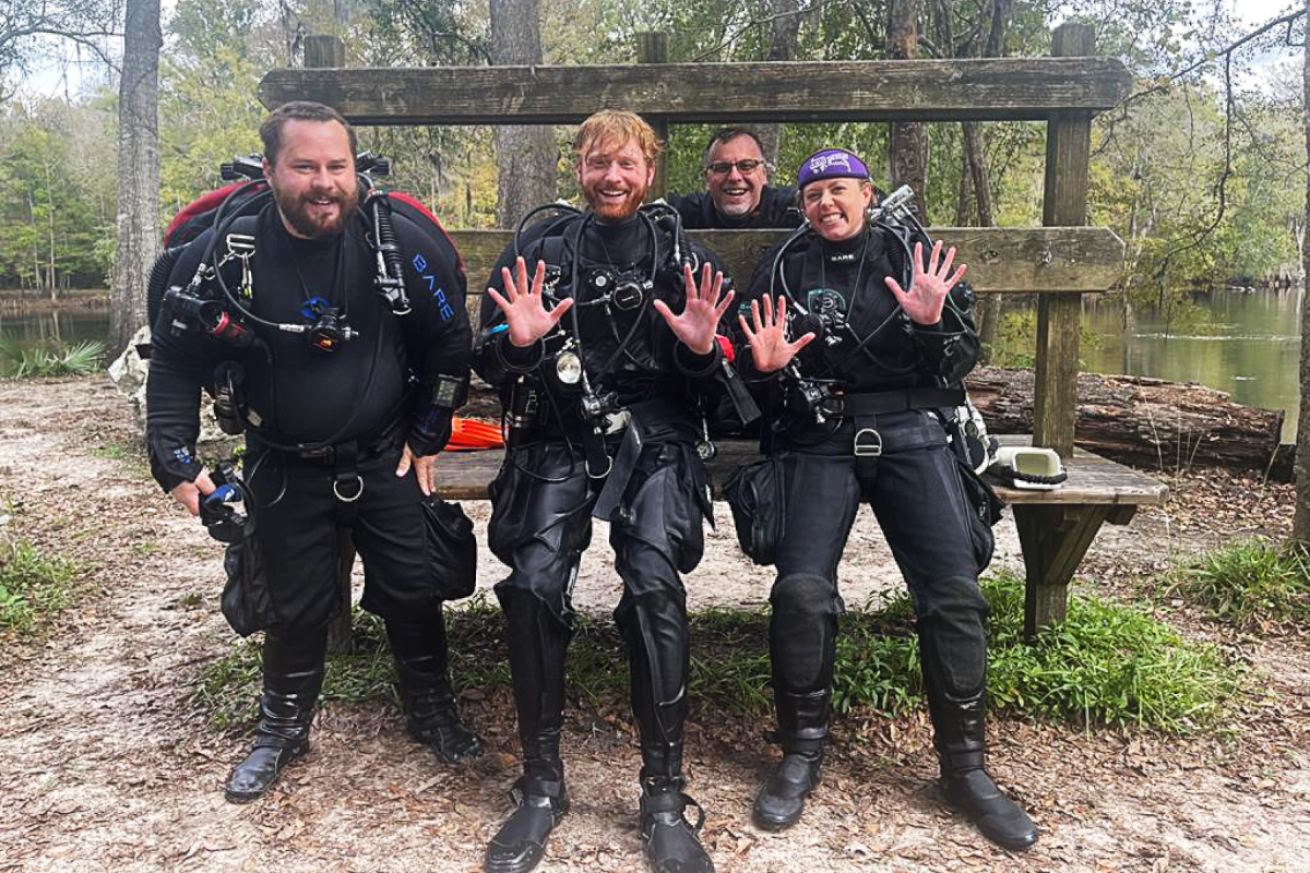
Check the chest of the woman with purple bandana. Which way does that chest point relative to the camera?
toward the camera

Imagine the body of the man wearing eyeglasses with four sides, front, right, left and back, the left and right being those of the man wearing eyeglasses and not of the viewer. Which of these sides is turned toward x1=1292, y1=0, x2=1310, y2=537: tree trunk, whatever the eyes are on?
left

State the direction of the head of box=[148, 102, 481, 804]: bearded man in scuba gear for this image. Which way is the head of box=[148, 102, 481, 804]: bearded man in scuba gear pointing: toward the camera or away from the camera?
toward the camera

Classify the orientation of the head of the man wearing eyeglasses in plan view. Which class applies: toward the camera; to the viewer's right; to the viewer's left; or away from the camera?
toward the camera

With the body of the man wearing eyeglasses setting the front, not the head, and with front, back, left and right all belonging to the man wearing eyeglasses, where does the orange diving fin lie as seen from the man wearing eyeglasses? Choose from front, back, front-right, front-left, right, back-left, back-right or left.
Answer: right

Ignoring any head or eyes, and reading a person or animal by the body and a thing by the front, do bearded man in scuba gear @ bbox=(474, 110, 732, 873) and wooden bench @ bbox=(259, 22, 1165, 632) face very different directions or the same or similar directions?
same or similar directions

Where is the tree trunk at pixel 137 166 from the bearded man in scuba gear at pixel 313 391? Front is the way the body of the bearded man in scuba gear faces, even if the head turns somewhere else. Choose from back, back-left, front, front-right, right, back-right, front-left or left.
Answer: back

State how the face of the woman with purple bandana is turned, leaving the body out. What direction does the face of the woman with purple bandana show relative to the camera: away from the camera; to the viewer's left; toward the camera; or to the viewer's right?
toward the camera

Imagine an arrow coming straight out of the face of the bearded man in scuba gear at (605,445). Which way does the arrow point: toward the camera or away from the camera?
toward the camera

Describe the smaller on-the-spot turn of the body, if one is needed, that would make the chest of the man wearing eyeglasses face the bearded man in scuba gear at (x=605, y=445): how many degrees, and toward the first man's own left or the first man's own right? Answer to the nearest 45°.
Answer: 0° — they already face them

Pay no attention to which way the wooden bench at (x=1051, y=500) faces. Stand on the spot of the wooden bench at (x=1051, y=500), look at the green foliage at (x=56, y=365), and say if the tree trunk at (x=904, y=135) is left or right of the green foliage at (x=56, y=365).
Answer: right

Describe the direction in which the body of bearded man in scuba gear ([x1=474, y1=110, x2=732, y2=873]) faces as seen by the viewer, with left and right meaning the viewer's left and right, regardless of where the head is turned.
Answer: facing the viewer

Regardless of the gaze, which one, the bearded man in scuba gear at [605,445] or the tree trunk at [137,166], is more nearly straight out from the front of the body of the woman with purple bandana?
the bearded man in scuba gear

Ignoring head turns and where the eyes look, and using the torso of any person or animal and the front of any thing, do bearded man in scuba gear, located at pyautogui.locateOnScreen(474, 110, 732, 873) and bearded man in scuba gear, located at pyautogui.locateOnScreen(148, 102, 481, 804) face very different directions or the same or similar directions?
same or similar directions

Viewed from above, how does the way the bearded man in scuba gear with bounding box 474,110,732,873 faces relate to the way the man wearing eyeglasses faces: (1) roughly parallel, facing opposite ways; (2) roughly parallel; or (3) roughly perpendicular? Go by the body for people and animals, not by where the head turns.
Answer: roughly parallel
